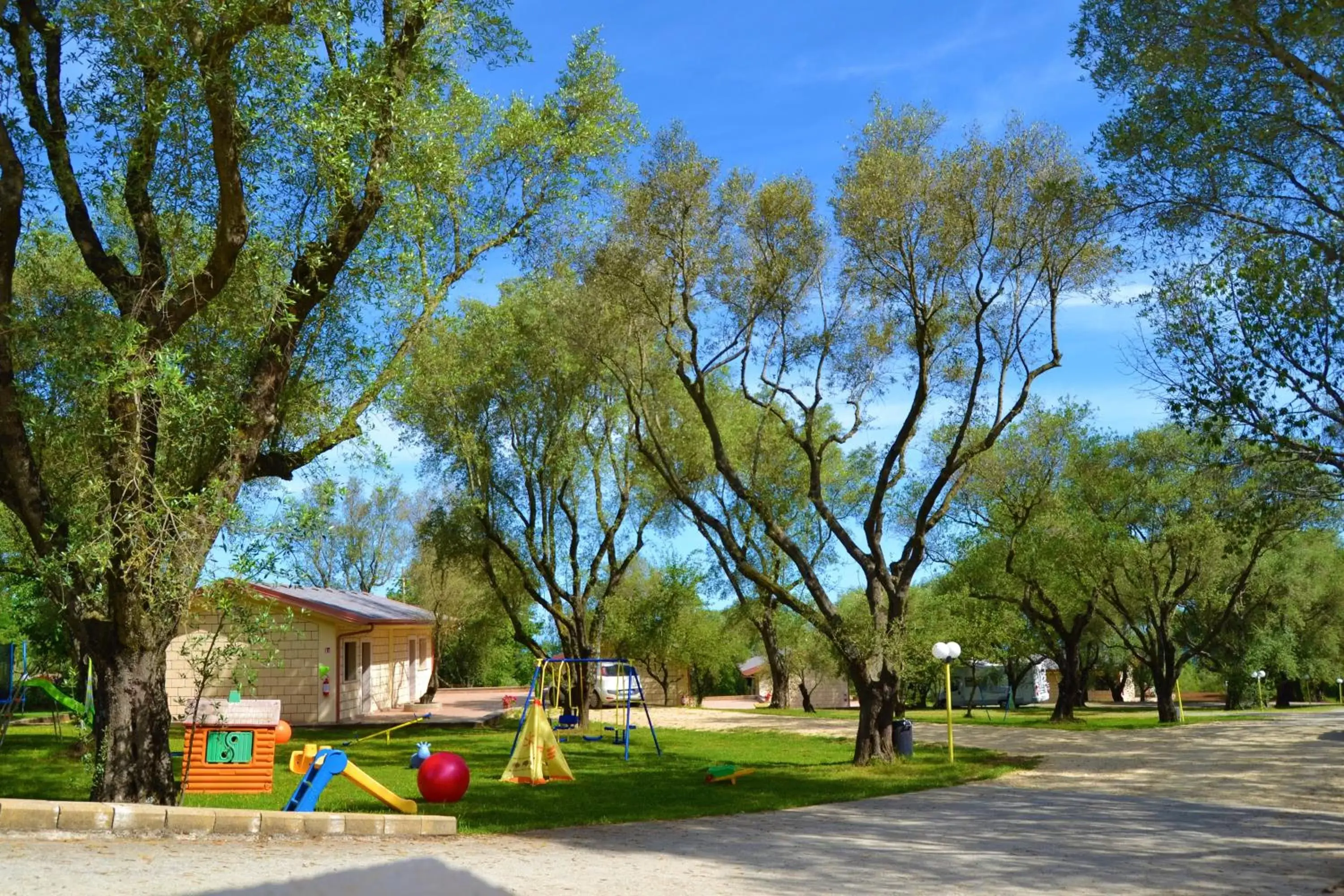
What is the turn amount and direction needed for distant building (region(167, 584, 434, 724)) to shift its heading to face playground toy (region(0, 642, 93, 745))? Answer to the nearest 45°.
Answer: approximately 90° to its right

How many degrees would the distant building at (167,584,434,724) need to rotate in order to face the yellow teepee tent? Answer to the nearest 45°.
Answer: approximately 45° to its right

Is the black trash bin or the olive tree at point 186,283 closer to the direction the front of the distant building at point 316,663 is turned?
the black trash bin

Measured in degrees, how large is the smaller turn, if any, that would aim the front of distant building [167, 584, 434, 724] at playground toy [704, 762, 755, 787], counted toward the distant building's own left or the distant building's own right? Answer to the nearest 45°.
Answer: approximately 45° to the distant building's own right

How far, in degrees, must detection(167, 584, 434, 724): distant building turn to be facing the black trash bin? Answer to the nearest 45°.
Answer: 0° — it already faces it

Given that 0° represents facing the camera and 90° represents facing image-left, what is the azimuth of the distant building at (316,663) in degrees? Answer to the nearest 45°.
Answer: approximately 315°

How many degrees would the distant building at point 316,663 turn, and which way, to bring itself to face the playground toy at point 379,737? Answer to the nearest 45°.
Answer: approximately 45° to its right
